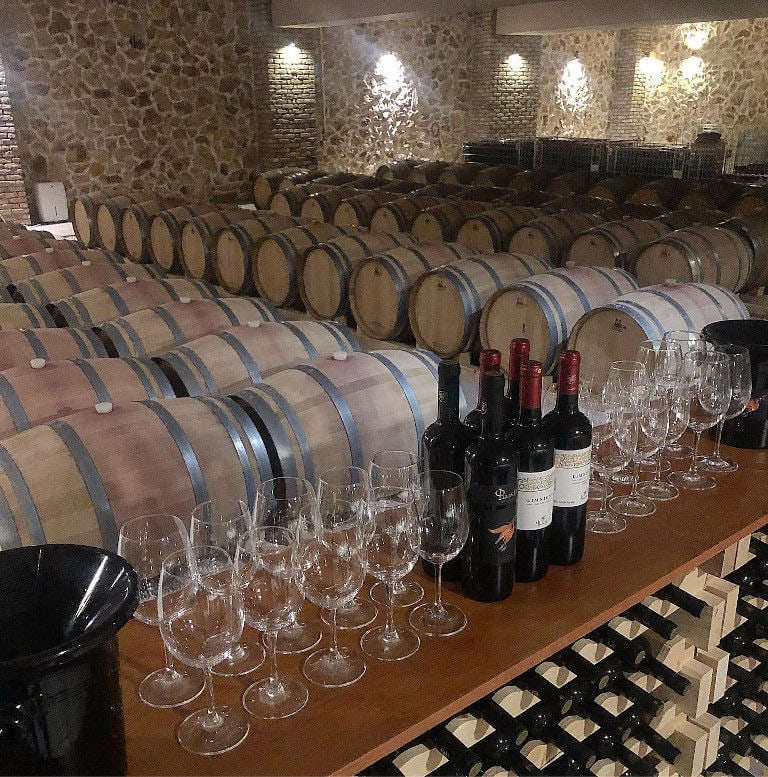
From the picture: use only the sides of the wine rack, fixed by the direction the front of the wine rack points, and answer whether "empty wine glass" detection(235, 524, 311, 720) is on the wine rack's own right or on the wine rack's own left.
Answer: on the wine rack's own right

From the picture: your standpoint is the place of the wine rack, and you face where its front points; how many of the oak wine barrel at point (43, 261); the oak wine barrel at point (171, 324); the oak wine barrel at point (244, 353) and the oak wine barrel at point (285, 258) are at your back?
4

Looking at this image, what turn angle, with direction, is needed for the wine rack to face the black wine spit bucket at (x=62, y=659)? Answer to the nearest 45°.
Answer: approximately 90° to its right

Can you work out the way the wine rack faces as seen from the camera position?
facing the viewer and to the right of the viewer

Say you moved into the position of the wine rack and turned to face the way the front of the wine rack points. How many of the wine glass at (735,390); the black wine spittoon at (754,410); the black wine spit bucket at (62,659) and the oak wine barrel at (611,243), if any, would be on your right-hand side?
1

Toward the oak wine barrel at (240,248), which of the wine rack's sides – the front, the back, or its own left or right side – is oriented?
back

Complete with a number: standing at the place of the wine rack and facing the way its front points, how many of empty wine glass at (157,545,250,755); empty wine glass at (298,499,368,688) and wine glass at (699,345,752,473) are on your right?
2

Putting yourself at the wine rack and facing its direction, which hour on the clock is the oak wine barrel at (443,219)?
The oak wine barrel is roughly at 7 o'clock from the wine rack.

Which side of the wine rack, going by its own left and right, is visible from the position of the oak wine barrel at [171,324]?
back
